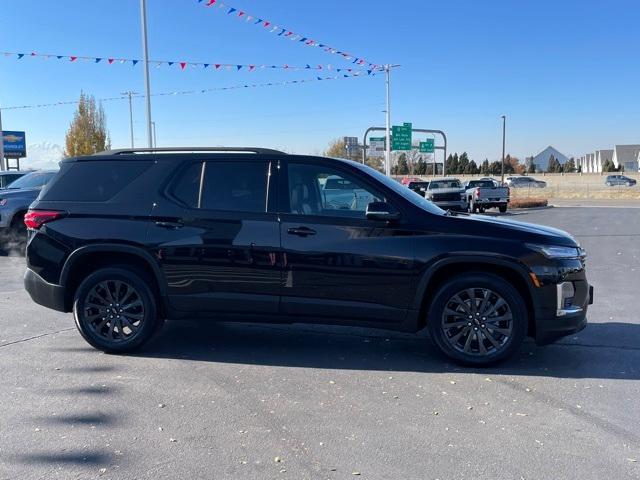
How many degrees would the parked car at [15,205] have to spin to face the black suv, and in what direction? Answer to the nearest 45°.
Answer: approximately 45° to its left

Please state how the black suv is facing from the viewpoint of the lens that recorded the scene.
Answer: facing to the right of the viewer

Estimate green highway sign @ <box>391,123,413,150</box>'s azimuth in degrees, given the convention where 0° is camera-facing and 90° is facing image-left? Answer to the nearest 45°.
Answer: approximately 0°

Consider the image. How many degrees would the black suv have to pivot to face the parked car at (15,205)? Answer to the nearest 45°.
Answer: approximately 135° to its left

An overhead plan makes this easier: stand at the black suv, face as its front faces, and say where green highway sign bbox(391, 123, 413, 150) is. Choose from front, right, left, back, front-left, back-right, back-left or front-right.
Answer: left

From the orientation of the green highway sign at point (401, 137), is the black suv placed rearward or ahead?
ahead

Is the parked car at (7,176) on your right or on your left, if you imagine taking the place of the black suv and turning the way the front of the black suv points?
on your left

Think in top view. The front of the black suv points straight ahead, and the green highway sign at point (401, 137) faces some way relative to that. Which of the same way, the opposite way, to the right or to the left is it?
to the right

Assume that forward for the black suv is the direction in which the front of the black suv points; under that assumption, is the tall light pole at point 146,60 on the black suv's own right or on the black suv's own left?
on the black suv's own left
